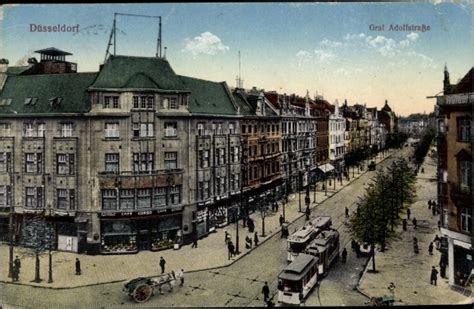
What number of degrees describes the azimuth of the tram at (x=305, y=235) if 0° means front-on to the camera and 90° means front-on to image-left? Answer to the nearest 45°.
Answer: approximately 45°

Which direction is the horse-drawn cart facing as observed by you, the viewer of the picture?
facing away from the viewer and to the right of the viewer
